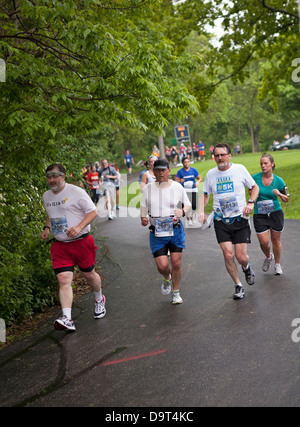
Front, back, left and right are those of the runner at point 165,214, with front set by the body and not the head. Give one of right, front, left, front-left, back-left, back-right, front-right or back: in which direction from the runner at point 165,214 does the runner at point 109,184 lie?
back

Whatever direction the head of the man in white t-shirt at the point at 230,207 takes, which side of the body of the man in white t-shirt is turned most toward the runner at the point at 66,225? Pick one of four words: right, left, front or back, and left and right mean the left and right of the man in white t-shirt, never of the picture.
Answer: right

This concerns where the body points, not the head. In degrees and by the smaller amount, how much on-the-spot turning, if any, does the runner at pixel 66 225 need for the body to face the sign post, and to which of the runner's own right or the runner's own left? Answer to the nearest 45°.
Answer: approximately 135° to the runner's own right

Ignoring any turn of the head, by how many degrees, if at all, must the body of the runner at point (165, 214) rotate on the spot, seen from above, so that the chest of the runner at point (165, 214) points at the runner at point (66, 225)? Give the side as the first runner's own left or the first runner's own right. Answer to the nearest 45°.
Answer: approximately 45° to the first runner's own right

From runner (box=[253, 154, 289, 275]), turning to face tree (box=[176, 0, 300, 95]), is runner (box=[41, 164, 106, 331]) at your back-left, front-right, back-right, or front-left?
back-left

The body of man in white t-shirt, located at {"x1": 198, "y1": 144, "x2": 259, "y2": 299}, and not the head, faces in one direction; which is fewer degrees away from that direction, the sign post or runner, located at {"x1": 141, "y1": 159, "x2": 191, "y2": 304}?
the runner

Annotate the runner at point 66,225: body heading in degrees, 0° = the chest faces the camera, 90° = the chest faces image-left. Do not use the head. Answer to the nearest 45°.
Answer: approximately 45°

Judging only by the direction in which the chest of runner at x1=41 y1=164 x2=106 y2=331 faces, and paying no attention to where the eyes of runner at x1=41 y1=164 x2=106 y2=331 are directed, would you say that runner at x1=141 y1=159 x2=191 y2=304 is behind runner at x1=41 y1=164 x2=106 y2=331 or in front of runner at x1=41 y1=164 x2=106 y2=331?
behind

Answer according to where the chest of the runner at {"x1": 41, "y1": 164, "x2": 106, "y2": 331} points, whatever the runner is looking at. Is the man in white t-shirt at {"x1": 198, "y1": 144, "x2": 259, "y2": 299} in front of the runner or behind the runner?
behind

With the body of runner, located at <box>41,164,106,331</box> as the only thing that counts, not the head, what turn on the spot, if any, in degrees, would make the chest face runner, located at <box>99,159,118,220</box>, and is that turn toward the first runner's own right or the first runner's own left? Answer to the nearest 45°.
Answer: approximately 135° to the first runner's own right

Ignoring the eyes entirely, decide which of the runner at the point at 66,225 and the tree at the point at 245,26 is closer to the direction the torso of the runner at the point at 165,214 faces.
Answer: the runner
